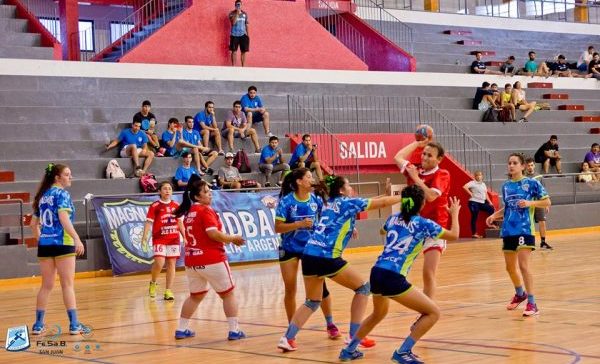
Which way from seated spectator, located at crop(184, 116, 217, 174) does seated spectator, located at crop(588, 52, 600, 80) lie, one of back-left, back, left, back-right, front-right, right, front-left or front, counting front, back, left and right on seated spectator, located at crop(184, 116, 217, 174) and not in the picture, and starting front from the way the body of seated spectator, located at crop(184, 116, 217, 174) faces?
left

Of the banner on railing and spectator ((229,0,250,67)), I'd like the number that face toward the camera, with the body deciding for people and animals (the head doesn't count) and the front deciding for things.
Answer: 2

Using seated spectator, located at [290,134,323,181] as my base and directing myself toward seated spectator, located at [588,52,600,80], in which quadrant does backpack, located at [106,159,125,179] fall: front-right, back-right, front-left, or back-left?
back-left

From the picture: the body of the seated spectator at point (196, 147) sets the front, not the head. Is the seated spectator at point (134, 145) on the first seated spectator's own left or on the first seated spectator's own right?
on the first seated spectator's own right

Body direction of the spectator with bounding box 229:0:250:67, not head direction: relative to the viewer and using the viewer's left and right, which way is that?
facing the viewer

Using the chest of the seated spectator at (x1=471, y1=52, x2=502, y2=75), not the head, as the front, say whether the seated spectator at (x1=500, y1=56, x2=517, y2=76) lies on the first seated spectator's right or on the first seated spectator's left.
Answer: on the first seated spectator's left

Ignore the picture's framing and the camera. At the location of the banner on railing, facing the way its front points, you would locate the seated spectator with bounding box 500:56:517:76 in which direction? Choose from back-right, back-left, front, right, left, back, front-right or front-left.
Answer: back-left

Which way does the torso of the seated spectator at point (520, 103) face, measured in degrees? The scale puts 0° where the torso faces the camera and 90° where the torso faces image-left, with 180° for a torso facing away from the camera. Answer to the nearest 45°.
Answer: approximately 315°

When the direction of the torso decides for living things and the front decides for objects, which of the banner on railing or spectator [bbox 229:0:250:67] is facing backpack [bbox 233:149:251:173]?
the spectator

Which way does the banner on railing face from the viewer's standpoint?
toward the camera

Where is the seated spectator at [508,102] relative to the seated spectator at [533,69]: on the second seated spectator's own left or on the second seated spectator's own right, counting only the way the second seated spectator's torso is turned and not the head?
on the second seated spectator's own right

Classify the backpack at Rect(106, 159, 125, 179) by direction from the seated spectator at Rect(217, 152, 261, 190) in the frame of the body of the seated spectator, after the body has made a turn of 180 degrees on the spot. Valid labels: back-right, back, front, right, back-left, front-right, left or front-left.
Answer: front-left

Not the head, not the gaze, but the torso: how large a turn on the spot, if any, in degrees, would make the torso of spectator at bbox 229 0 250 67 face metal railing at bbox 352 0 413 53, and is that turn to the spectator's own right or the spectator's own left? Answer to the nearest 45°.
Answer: approximately 135° to the spectator's own left

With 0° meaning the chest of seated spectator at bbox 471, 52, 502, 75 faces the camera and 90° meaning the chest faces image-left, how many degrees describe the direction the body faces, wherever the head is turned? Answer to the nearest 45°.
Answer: approximately 315°

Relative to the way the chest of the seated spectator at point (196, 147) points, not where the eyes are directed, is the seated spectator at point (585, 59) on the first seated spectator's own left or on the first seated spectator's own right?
on the first seated spectator's own left
